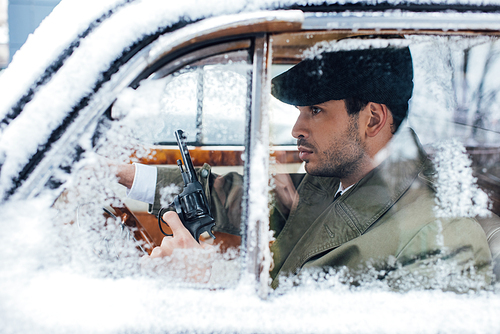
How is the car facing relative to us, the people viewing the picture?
facing to the left of the viewer

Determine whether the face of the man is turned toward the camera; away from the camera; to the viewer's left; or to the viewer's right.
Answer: to the viewer's left
